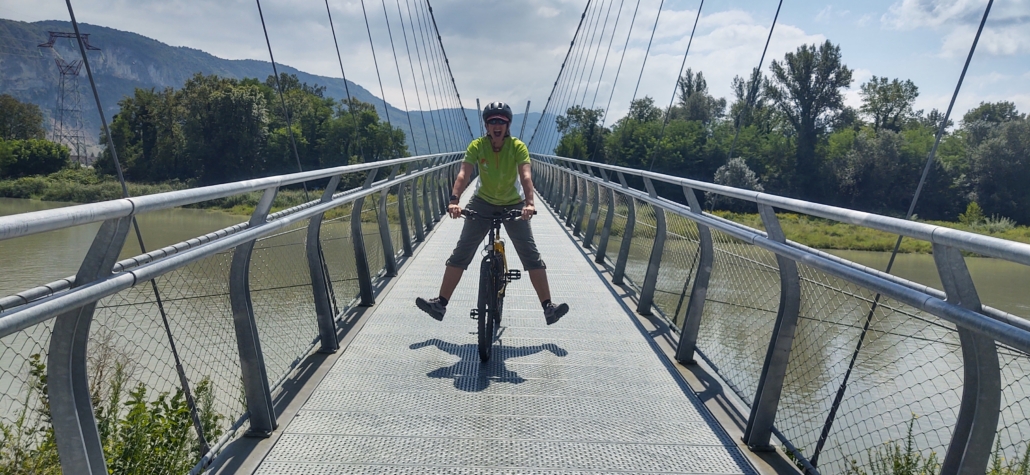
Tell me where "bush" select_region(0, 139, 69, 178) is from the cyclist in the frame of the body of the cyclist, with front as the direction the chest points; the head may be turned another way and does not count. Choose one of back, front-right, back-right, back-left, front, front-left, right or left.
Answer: back-right

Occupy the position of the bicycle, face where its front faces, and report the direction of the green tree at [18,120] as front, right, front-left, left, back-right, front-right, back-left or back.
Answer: back-right

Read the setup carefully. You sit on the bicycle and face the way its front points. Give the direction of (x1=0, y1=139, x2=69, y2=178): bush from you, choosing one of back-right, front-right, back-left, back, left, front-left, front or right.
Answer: back-right

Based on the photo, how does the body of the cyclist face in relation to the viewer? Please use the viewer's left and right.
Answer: facing the viewer

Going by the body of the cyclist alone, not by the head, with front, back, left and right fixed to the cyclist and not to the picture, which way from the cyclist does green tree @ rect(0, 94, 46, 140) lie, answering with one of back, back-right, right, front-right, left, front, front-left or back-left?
back-right

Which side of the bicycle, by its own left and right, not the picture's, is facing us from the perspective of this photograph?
front

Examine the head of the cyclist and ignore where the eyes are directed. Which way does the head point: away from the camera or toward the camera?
toward the camera
